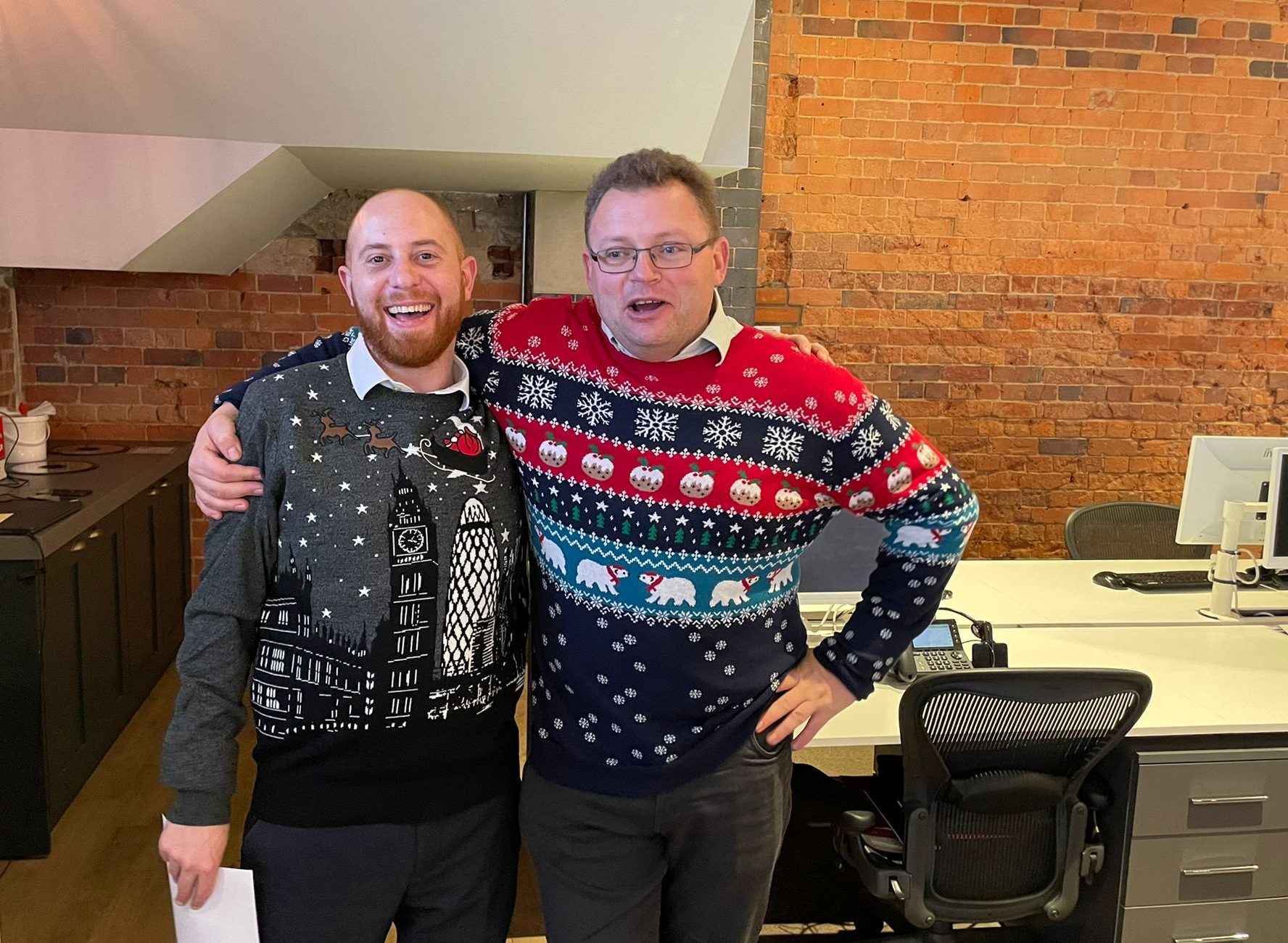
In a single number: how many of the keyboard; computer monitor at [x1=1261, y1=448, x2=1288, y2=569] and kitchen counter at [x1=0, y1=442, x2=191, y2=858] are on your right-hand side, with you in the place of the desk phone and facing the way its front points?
1

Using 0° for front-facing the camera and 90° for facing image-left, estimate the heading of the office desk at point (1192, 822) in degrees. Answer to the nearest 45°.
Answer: approximately 0°

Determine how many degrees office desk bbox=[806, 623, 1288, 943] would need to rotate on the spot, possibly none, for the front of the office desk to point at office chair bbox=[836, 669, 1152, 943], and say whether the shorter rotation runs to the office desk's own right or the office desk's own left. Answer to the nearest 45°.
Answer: approximately 45° to the office desk's own right

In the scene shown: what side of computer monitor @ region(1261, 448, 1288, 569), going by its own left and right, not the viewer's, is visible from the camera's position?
front

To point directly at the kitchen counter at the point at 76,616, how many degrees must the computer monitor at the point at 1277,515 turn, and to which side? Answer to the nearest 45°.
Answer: approximately 45° to its right

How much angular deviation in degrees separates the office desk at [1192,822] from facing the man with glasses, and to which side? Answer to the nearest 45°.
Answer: approximately 45° to its right

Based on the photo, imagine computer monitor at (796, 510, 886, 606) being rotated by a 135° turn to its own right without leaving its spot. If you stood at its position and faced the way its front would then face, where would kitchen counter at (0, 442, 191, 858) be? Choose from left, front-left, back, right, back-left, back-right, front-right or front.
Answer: front-left

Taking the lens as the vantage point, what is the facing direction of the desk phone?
facing the viewer

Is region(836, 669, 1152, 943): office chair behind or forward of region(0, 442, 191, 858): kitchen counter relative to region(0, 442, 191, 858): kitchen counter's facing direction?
forward
